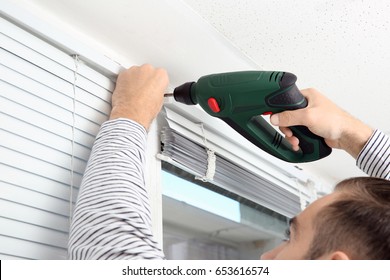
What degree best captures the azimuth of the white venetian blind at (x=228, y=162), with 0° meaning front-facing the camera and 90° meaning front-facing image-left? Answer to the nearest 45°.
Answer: approximately 315°

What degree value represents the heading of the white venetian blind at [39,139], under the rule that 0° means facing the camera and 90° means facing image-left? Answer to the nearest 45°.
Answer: approximately 315°

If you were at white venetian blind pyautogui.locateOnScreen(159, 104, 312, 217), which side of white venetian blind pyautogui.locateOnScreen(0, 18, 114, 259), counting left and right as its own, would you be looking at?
left

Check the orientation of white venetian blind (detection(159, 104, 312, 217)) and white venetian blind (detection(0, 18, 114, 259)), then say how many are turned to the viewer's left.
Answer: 0

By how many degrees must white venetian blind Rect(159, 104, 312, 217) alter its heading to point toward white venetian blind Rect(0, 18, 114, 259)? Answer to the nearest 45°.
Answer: approximately 90° to its right
